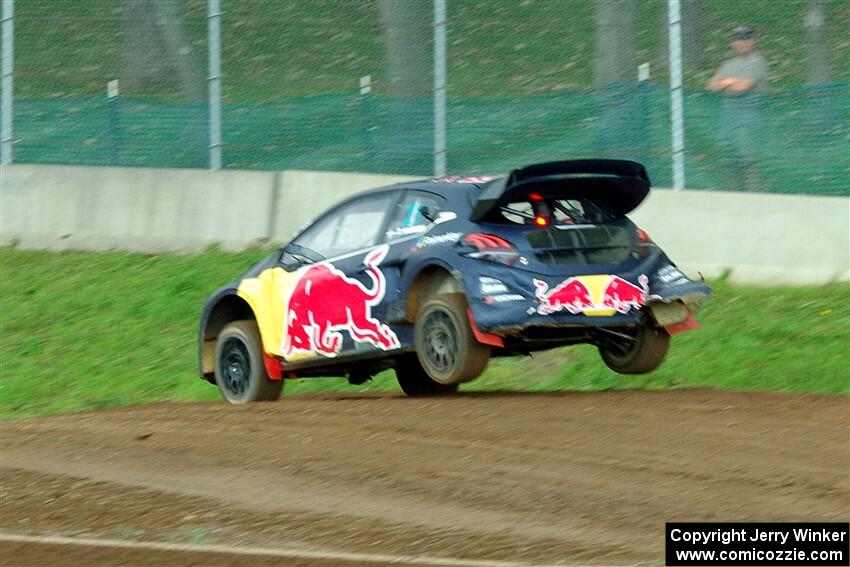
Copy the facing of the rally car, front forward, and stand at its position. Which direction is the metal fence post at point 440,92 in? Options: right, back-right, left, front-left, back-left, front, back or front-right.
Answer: front-right

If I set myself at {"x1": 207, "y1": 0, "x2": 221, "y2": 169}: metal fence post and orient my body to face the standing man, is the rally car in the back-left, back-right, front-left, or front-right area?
front-right

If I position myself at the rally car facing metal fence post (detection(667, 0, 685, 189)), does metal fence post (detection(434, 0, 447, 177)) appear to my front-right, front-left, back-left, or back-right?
front-left

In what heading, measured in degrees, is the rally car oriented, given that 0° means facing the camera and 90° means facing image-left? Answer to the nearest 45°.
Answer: approximately 135°

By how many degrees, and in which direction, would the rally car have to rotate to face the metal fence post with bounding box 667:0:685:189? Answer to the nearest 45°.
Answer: approximately 90° to its right

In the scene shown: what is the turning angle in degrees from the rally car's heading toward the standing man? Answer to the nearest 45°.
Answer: approximately 90° to its right
